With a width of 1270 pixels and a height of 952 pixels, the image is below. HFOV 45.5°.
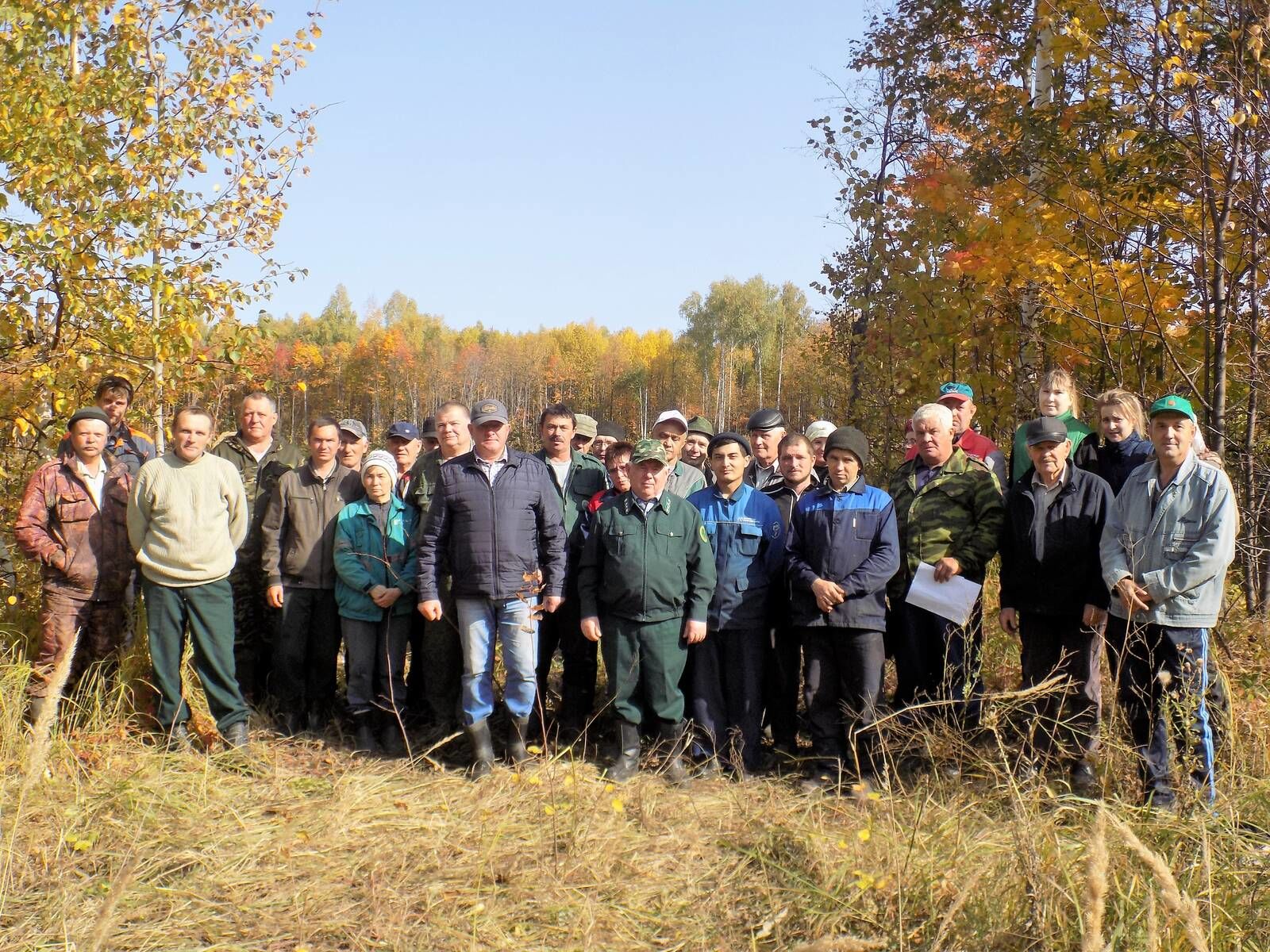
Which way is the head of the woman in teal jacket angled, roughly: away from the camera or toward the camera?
toward the camera

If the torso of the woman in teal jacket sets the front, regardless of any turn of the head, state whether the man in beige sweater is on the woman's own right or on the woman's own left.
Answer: on the woman's own right

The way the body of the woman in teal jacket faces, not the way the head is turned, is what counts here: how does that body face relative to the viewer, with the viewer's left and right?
facing the viewer

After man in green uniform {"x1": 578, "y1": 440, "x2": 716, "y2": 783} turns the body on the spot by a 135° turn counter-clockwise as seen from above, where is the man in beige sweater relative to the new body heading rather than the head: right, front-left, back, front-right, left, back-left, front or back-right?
back-left

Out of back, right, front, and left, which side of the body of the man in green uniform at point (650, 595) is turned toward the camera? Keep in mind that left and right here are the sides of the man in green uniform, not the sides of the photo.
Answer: front

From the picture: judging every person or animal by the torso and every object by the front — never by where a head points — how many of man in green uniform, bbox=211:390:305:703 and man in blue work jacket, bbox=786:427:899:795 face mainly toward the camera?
2

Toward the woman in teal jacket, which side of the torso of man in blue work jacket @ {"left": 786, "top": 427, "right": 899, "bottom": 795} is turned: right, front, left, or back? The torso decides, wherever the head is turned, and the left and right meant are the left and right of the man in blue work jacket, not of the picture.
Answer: right

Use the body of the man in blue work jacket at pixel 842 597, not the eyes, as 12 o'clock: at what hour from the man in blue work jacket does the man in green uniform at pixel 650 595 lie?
The man in green uniform is roughly at 3 o'clock from the man in blue work jacket.

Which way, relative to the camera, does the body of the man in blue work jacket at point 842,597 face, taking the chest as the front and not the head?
toward the camera

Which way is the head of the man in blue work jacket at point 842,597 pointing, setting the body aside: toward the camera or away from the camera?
toward the camera
